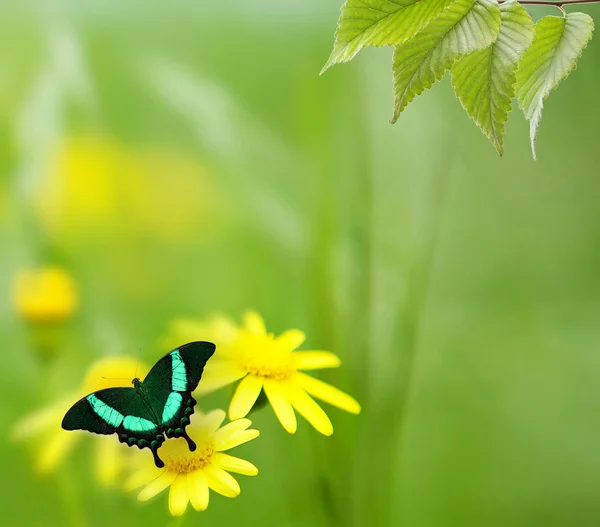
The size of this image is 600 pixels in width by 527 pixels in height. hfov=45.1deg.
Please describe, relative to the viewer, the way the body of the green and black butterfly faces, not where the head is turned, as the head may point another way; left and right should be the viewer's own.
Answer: facing away from the viewer and to the left of the viewer

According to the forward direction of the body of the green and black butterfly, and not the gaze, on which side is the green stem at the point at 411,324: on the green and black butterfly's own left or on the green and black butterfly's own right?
on the green and black butterfly's own right

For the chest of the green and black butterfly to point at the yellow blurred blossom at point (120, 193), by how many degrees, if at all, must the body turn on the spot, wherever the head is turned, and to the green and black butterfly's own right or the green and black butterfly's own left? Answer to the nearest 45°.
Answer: approximately 45° to the green and black butterfly's own right
